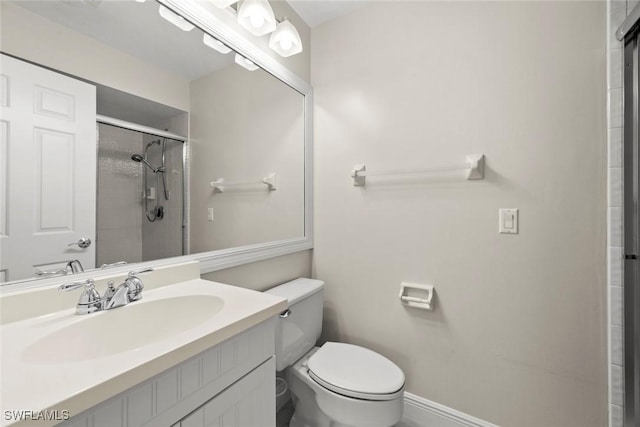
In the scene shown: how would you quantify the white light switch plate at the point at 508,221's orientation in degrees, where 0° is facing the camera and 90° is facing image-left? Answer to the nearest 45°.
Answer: approximately 0°

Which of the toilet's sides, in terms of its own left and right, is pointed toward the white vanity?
right

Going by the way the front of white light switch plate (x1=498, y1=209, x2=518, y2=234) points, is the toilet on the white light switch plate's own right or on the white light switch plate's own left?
on the white light switch plate's own right
